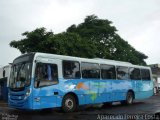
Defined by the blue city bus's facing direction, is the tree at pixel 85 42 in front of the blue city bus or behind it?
behind

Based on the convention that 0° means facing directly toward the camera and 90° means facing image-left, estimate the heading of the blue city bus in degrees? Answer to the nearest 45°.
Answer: approximately 45°
